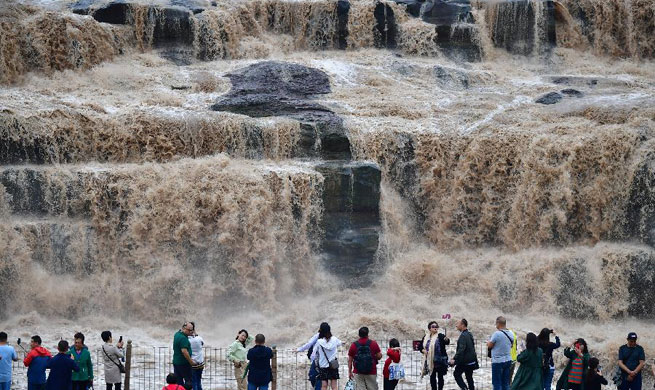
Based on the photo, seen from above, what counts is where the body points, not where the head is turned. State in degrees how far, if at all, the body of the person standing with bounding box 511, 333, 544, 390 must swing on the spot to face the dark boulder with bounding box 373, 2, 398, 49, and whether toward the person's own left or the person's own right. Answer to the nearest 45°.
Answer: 0° — they already face it

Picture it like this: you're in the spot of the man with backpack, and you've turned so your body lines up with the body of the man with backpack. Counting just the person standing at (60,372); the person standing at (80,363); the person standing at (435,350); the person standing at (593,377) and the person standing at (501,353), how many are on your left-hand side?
2

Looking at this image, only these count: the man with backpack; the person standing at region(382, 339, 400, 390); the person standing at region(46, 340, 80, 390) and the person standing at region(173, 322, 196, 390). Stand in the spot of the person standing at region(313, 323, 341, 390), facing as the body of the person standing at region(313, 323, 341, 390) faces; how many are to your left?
2

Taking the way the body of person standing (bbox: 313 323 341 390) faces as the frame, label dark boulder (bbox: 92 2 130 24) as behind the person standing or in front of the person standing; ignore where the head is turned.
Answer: in front

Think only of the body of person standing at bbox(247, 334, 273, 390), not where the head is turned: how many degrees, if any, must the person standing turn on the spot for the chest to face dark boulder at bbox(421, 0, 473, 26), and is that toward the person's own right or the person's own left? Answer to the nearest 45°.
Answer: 0° — they already face it

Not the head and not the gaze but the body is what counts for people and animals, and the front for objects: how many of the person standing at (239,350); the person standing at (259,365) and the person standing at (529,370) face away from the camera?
2

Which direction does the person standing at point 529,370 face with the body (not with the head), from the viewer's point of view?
away from the camera

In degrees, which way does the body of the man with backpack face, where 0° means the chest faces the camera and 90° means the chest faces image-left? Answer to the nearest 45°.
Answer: approximately 180°
